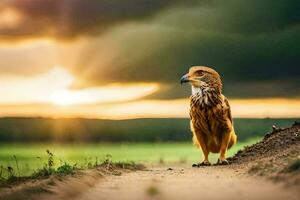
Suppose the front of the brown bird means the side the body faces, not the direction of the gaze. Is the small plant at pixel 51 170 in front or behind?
in front

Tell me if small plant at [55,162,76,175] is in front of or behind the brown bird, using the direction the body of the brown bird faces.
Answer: in front

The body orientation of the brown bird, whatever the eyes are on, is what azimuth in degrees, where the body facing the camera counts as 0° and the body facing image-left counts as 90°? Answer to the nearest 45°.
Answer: approximately 45°
